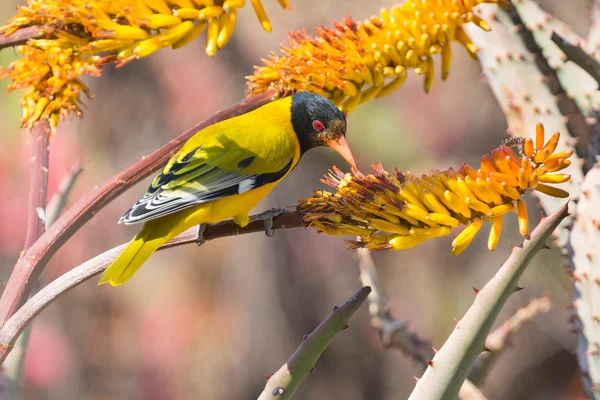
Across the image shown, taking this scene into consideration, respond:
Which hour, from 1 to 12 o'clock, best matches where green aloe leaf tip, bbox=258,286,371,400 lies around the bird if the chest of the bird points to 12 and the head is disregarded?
The green aloe leaf tip is roughly at 1 o'clock from the bird.

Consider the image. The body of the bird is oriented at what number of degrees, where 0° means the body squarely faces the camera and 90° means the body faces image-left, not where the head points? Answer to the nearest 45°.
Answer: approximately 270°

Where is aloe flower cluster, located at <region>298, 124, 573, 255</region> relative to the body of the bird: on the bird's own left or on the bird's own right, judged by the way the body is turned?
on the bird's own right

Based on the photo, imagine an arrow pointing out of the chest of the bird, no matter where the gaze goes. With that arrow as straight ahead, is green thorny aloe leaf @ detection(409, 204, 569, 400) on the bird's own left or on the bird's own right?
on the bird's own right

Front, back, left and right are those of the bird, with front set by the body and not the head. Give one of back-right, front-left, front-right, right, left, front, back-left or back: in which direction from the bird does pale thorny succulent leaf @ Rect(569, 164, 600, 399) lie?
front-right
